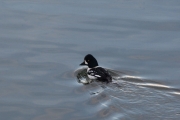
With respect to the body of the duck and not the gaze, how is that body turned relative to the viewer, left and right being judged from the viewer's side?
facing away from the viewer and to the left of the viewer
